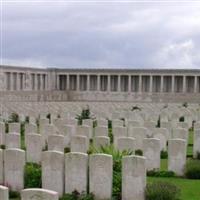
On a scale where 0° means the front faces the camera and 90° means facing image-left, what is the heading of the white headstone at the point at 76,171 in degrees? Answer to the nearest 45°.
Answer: approximately 0°

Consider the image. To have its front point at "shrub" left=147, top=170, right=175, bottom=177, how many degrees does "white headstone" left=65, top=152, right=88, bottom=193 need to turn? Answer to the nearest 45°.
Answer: approximately 135° to its left

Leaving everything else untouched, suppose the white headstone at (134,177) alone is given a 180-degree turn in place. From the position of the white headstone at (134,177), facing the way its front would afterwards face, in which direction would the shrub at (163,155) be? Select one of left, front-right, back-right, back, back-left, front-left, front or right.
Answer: front

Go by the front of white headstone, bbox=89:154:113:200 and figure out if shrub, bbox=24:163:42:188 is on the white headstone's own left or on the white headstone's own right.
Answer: on the white headstone's own right

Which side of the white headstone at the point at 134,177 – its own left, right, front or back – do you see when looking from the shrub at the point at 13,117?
back

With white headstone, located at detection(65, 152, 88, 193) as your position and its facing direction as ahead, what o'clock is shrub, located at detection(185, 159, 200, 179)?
The shrub is roughly at 8 o'clock from the white headstone.

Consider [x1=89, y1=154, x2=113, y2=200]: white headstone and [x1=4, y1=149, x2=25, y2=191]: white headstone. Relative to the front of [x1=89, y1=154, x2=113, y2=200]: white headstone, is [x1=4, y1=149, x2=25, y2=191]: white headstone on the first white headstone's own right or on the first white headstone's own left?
on the first white headstone's own right

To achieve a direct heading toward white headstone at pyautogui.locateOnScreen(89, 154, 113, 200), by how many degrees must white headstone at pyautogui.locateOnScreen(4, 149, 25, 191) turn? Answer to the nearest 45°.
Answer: approximately 45° to its left

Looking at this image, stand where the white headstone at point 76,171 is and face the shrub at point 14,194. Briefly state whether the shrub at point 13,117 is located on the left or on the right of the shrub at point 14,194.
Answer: right

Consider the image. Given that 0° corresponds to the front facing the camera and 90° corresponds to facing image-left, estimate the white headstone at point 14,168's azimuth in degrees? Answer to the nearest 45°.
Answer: approximately 0°

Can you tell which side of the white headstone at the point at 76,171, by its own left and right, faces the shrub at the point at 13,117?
back
